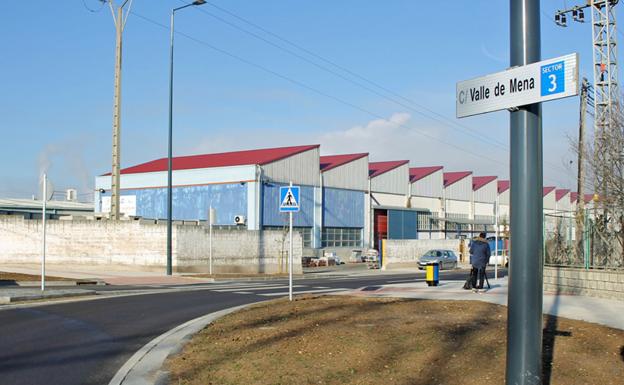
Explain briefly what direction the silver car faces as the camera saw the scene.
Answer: facing the viewer and to the left of the viewer

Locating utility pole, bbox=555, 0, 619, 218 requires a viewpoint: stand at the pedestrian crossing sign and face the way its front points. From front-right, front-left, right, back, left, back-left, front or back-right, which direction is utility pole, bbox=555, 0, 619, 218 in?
back-left

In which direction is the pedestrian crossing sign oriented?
toward the camera

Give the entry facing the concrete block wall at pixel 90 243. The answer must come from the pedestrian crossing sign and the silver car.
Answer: the silver car

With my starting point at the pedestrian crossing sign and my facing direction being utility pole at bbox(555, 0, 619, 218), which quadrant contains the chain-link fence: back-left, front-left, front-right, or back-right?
front-right

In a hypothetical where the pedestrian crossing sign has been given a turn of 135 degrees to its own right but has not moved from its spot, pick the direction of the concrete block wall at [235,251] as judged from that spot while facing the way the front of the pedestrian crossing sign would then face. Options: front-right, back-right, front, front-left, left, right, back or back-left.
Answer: front-right

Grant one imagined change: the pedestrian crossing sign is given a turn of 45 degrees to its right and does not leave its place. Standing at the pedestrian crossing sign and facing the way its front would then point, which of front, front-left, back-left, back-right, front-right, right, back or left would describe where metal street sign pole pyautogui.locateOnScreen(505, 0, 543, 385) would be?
front-left

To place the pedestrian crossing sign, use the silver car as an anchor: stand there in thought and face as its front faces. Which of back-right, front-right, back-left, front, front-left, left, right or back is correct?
front-left

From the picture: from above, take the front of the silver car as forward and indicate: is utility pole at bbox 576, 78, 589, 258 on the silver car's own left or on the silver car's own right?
on the silver car's own left

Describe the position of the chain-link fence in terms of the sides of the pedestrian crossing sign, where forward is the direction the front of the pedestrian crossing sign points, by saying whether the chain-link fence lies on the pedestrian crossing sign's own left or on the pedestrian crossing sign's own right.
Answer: on the pedestrian crossing sign's own left

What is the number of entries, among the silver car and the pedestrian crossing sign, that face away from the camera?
0

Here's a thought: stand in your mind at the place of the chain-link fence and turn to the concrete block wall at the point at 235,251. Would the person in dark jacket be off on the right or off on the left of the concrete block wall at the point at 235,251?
left

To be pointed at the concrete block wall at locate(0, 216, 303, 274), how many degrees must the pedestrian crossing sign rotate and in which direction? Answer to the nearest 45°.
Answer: approximately 135° to its right

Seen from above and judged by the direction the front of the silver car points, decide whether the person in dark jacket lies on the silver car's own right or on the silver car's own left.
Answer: on the silver car's own left

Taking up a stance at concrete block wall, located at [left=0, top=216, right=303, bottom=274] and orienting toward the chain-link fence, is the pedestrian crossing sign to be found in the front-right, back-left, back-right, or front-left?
front-right
